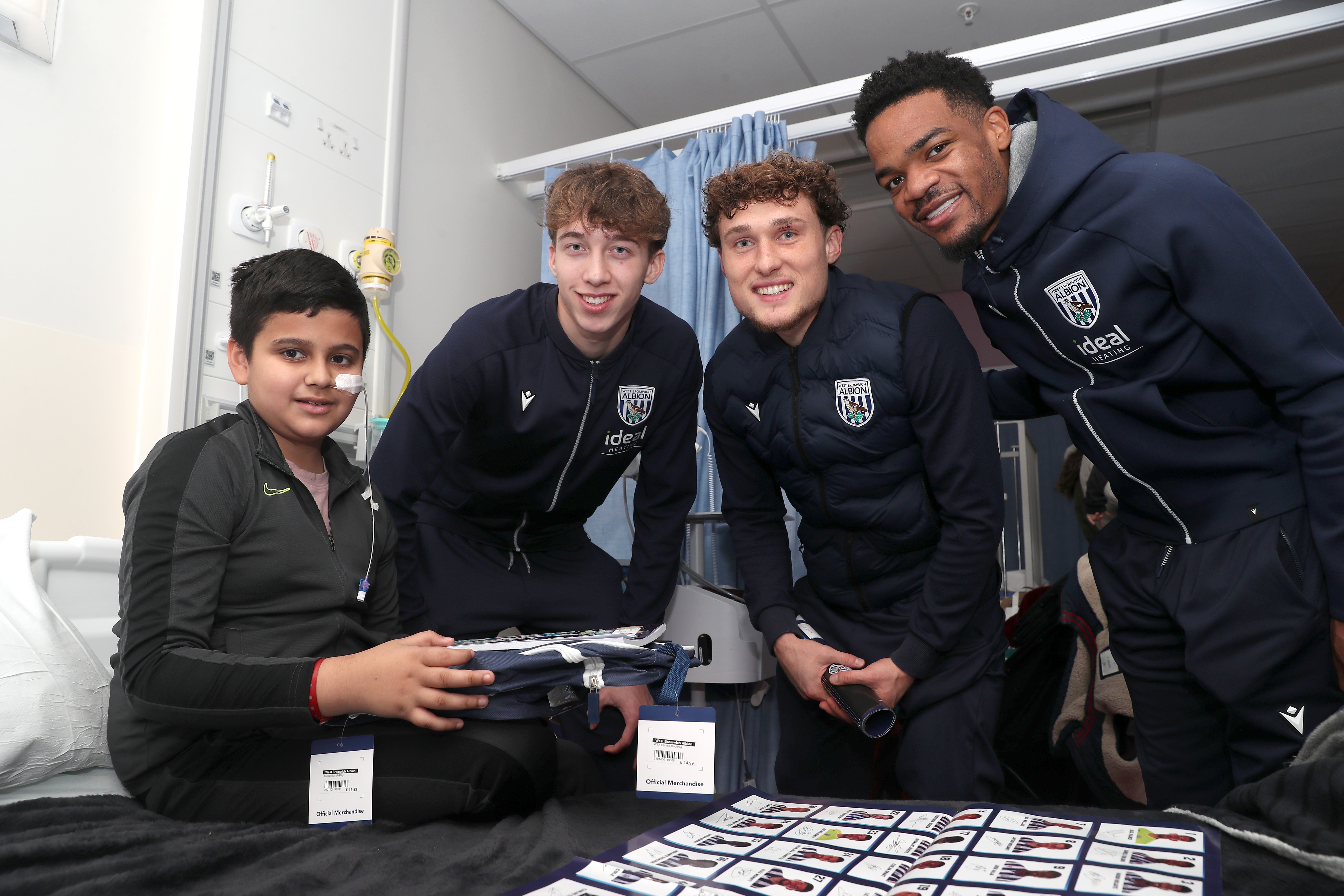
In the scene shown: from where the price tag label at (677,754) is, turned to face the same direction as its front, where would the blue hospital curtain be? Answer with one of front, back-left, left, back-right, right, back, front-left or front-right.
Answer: back

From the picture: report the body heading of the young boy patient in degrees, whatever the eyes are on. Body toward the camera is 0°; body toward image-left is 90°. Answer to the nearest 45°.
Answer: approximately 315°

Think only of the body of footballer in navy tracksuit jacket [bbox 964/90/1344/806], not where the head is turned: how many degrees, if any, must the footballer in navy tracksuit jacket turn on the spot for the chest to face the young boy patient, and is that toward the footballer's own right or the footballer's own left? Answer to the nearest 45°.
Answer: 0° — they already face them

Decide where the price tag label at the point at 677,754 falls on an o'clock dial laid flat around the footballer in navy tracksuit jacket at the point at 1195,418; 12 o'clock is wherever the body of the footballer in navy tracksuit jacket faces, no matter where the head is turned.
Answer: The price tag label is roughly at 12 o'clock from the footballer in navy tracksuit jacket.

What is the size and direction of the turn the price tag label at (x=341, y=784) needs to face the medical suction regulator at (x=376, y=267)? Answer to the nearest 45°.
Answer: approximately 180°

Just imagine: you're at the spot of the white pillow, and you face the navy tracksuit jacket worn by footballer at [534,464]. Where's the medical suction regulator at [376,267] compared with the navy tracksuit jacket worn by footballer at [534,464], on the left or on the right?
left

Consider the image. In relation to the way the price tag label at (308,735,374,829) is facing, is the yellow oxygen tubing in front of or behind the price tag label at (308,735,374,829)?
behind

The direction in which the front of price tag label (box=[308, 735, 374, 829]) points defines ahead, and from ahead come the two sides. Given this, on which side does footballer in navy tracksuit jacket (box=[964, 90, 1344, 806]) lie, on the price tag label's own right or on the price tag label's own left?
on the price tag label's own left

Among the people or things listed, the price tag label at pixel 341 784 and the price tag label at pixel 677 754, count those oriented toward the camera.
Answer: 2
